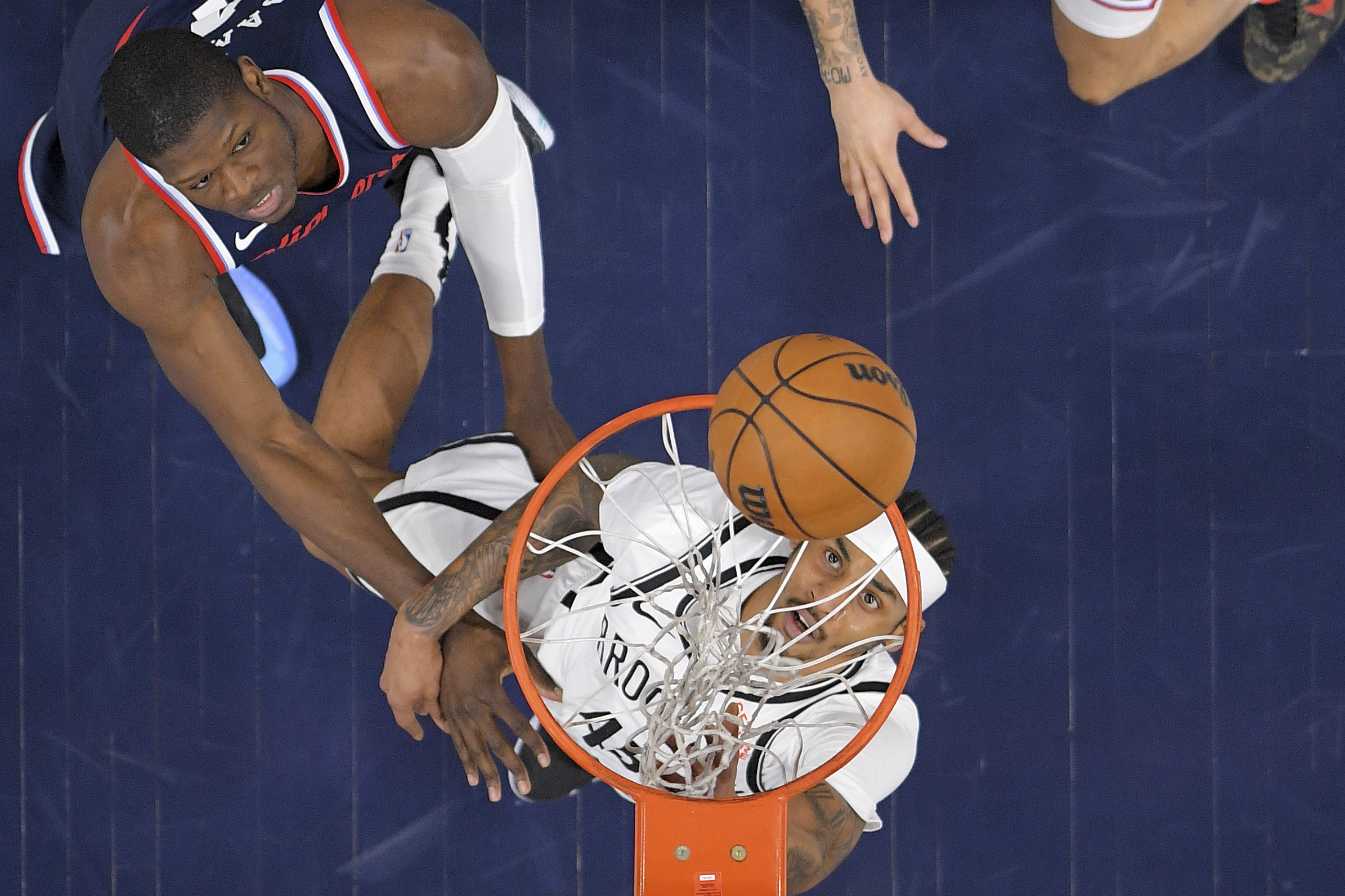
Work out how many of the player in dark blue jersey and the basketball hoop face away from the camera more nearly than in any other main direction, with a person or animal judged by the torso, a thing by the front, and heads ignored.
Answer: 1

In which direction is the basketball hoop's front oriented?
away from the camera

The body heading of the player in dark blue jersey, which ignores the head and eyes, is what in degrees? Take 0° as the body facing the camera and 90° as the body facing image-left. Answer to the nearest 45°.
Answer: approximately 315°

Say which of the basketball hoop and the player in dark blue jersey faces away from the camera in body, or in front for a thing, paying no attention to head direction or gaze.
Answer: the basketball hoop
